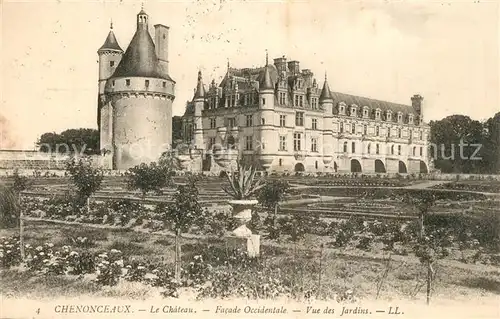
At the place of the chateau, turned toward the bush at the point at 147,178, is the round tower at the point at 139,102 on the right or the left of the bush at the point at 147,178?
right

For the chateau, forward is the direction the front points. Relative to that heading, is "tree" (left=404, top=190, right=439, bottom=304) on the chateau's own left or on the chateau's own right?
on the chateau's own left

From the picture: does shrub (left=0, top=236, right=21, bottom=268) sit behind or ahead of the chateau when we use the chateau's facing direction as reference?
ahead
